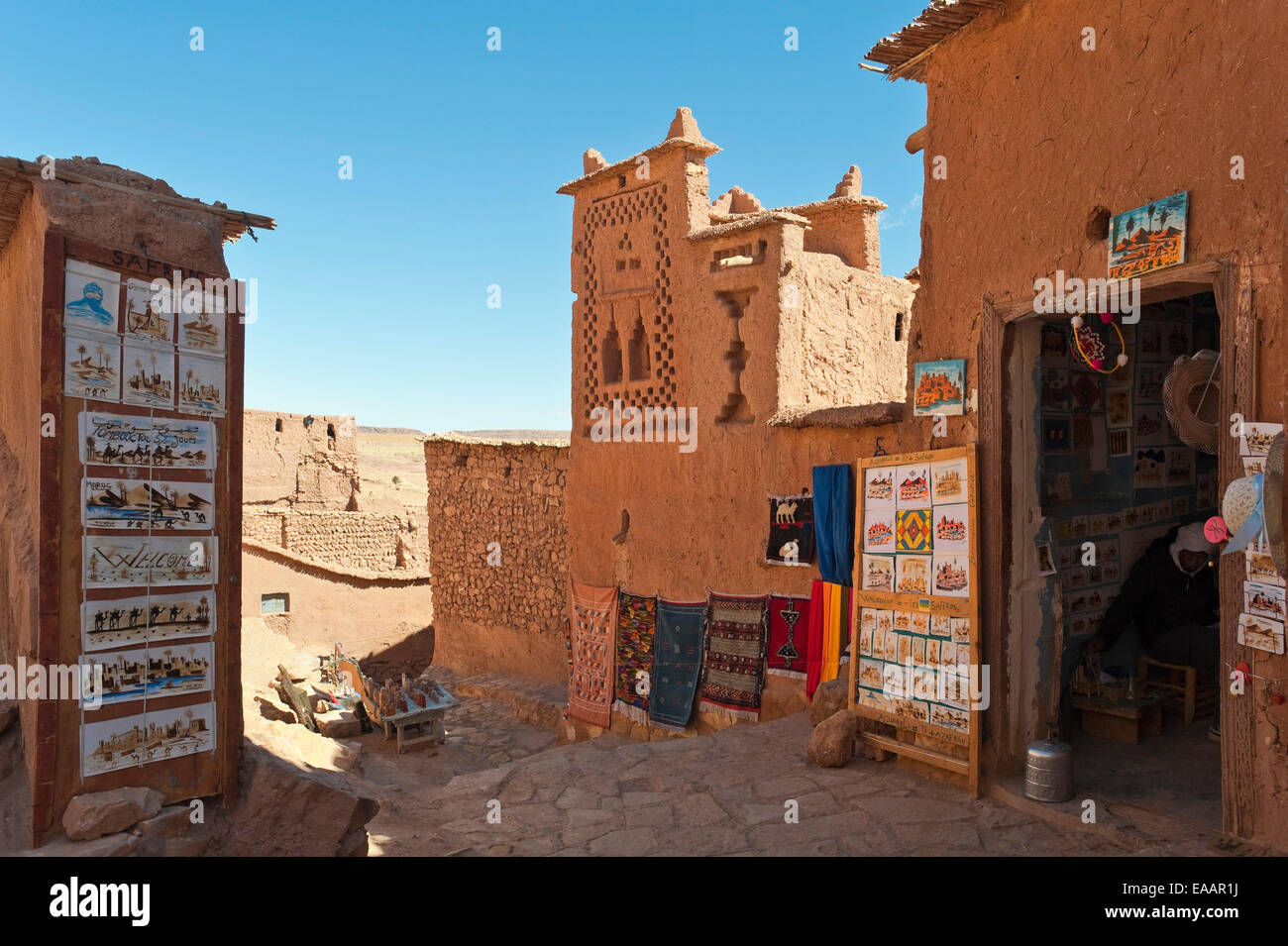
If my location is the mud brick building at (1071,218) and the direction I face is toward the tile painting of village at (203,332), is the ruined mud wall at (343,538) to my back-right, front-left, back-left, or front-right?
front-right

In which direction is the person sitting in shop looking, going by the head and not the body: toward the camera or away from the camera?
toward the camera

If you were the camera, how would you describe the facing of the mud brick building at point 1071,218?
facing the viewer and to the left of the viewer

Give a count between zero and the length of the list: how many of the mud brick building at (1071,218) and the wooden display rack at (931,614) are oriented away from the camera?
0

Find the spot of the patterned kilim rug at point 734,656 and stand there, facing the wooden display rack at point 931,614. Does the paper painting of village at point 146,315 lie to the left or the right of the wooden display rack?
right

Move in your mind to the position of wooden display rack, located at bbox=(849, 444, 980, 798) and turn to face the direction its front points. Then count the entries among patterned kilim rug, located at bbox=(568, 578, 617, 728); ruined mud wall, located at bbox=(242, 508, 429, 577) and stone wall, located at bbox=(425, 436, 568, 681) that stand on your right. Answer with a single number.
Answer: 3

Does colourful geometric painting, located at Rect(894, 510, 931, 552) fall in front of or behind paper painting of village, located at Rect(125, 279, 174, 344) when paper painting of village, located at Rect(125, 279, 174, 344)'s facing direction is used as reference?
in front

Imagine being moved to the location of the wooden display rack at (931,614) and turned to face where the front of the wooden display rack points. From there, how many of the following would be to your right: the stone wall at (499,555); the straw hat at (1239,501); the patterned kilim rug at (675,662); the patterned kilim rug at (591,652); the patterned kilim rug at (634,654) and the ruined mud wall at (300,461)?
5

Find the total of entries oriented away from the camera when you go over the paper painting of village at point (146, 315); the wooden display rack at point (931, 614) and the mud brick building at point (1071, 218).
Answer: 0

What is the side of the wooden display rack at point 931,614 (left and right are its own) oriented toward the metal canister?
left

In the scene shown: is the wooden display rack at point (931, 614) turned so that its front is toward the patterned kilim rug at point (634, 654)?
no
